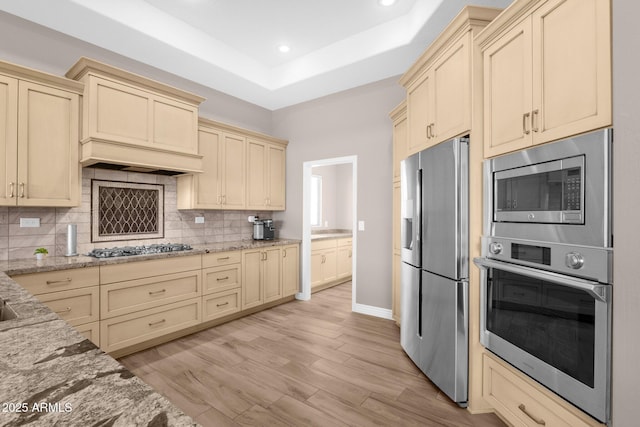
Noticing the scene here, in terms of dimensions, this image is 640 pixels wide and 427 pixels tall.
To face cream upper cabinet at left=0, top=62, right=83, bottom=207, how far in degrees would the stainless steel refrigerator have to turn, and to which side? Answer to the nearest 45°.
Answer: approximately 45° to its right

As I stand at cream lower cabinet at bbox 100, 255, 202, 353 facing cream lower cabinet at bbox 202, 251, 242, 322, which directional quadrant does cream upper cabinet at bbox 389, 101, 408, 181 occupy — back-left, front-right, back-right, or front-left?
front-right

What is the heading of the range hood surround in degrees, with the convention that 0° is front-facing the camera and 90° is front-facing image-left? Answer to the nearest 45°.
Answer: approximately 315°

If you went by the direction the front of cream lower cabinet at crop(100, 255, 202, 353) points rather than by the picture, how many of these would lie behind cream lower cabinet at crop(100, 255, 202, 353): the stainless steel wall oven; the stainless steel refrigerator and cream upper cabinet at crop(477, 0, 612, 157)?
0

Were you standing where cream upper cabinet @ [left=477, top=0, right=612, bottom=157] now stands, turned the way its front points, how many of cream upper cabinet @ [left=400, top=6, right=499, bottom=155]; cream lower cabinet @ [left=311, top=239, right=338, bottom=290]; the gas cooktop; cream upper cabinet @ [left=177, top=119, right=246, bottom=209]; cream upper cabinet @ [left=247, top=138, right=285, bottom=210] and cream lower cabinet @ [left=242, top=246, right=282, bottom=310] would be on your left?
0

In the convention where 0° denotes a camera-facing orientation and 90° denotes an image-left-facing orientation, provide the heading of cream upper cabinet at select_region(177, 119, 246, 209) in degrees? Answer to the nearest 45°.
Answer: approximately 315°

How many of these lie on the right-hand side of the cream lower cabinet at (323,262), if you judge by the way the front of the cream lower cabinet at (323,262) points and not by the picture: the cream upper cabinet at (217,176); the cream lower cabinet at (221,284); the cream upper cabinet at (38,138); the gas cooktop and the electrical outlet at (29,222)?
5

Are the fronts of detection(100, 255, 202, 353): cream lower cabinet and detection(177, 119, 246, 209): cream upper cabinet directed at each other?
no

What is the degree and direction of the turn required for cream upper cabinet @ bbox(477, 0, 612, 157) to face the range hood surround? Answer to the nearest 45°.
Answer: approximately 45° to its right

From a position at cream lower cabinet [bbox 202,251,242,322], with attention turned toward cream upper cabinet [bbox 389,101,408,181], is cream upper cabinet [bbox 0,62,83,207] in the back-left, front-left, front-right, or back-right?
back-right

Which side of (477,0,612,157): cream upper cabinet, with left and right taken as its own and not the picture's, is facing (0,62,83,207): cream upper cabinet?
front

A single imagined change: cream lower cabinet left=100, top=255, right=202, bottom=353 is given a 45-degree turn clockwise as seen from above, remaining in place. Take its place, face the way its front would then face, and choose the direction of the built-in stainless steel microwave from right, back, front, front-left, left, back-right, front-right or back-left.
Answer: front-left

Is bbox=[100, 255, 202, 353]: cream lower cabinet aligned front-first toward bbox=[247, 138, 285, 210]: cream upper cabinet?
no

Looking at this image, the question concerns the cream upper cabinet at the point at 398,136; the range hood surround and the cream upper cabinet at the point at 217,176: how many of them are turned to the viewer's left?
1

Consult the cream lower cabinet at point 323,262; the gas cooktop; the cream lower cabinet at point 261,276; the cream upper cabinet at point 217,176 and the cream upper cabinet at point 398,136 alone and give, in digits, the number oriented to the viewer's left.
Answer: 1

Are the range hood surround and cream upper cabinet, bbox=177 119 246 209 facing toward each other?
no
